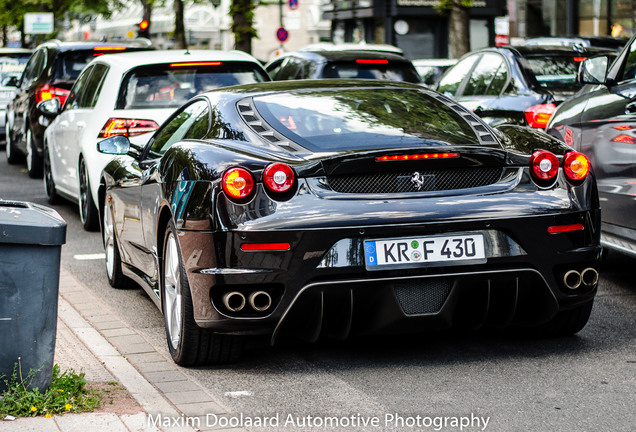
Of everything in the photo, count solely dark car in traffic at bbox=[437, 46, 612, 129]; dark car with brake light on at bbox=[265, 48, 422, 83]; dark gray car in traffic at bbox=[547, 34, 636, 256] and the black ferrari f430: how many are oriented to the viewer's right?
0

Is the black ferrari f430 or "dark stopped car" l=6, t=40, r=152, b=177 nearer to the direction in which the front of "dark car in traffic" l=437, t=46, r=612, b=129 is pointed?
the dark stopped car

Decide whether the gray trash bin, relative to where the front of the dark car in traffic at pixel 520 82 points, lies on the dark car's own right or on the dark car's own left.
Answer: on the dark car's own left

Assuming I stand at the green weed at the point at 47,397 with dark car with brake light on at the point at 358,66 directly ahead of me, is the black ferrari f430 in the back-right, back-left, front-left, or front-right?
front-right

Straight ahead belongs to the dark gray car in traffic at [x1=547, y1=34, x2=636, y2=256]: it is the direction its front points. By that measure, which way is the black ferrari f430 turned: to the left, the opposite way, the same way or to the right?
the same way

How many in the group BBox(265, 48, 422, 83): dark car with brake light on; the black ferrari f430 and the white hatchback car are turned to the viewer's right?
0

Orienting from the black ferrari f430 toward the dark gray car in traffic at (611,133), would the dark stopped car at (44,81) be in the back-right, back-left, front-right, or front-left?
front-left

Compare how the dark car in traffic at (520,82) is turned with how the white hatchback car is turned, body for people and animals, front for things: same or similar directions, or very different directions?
same or similar directions

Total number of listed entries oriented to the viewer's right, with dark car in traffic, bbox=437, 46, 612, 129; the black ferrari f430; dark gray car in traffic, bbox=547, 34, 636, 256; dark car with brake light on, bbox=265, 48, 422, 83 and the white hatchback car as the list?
0

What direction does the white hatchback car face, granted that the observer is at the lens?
facing away from the viewer and to the left of the viewer

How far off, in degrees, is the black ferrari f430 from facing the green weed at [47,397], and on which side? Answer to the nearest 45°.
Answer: approximately 90° to its left

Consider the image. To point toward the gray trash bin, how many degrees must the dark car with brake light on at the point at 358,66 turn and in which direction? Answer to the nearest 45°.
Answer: approximately 135° to its left

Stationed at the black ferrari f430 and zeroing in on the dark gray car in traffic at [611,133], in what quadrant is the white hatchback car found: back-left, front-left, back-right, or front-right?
front-left

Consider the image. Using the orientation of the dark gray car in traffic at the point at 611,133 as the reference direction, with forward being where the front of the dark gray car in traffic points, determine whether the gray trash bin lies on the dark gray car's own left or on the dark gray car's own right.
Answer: on the dark gray car's own left

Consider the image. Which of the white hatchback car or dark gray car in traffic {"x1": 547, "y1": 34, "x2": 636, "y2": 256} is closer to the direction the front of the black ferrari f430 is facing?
the white hatchback car

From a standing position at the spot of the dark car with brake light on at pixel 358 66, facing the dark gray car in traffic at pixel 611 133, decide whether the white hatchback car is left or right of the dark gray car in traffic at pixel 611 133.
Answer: right
